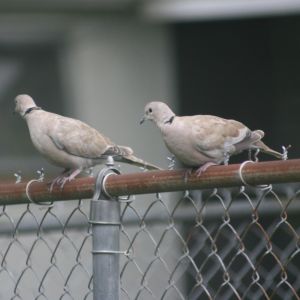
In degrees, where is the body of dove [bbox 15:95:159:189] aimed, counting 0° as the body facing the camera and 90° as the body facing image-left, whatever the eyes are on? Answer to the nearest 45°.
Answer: approximately 90°

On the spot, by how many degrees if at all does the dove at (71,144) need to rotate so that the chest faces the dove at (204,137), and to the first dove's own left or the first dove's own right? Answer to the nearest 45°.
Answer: approximately 135° to the first dove's own left

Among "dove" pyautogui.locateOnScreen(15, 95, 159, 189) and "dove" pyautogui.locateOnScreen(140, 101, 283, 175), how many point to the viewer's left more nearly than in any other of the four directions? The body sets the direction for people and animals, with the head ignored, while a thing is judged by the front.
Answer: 2

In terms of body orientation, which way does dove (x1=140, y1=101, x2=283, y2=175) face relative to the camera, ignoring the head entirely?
to the viewer's left

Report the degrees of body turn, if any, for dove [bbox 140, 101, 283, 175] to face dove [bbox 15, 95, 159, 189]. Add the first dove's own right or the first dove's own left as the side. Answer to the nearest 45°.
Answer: approximately 45° to the first dove's own right

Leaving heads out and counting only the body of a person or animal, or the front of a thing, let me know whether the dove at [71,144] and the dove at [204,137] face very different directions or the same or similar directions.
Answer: same or similar directions
